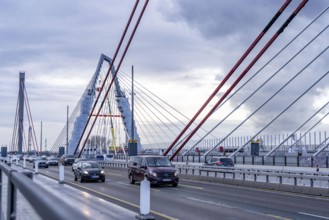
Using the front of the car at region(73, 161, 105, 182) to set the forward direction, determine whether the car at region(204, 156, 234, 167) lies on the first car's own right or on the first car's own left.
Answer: on the first car's own left

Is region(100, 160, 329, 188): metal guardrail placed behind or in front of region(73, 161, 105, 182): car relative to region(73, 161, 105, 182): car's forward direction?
in front

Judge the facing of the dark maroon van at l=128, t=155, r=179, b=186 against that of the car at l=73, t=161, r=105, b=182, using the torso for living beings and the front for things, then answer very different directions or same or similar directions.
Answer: same or similar directions

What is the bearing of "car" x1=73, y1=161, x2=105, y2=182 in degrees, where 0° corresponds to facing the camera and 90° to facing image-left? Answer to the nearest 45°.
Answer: approximately 315°

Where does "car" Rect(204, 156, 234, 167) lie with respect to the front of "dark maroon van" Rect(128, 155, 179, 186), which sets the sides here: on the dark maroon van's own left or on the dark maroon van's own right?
on the dark maroon van's own left

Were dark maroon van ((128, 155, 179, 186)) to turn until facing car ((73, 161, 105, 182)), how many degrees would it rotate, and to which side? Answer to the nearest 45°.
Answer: approximately 180°

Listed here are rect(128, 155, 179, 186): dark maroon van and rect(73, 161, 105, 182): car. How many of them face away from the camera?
0

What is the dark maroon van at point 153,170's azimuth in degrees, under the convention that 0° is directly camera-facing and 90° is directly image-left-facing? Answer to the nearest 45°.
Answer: approximately 315°

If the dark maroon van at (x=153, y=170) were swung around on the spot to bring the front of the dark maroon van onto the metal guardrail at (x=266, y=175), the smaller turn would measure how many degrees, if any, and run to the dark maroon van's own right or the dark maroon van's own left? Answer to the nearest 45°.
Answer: approximately 45° to the dark maroon van's own left
